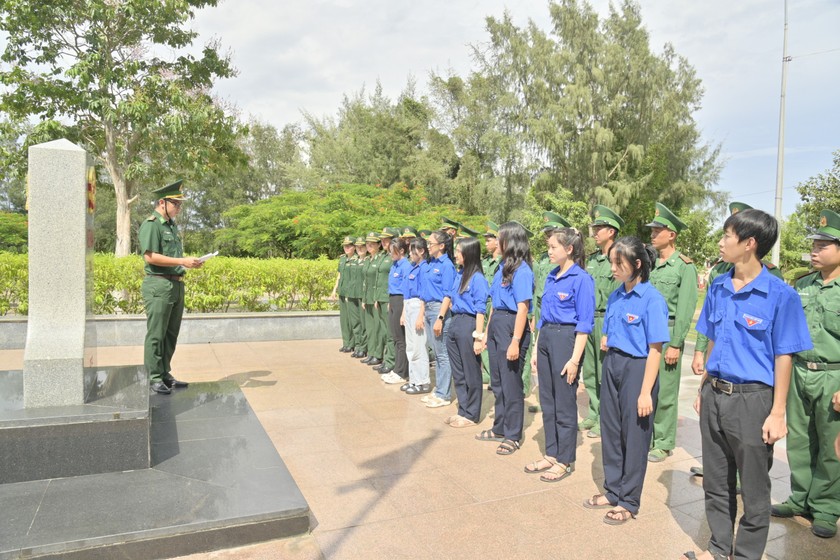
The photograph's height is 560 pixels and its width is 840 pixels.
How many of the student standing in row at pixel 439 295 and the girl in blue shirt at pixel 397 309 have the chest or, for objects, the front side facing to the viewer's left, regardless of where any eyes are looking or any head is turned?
2

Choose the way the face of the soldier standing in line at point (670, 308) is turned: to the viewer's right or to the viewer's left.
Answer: to the viewer's left

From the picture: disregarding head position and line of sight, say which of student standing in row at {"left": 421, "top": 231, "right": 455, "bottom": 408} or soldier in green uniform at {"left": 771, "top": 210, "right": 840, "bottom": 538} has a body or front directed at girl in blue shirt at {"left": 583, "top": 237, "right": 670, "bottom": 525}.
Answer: the soldier in green uniform

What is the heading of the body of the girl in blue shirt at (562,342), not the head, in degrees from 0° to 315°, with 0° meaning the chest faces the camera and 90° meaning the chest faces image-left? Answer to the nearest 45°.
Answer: approximately 45°

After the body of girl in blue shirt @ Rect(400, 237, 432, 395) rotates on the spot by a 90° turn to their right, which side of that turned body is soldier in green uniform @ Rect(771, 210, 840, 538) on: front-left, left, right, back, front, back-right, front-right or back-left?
back-right

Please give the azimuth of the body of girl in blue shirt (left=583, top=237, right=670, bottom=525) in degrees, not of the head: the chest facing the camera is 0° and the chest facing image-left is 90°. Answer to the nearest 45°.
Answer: approximately 45°

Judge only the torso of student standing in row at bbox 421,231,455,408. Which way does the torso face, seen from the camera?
to the viewer's left

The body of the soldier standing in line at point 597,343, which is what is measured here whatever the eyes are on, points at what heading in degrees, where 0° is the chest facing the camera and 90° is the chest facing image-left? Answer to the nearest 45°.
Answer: approximately 45°
